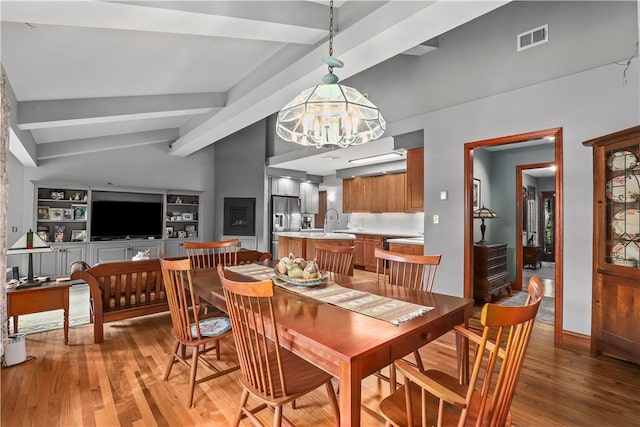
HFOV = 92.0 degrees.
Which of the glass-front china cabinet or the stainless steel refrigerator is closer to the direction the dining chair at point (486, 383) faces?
the stainless steel refrigerator

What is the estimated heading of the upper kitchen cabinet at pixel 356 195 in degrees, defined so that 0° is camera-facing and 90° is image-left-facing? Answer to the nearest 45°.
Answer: approximately 45°

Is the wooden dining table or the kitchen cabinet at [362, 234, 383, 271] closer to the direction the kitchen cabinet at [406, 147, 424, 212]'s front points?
the wooden dining table

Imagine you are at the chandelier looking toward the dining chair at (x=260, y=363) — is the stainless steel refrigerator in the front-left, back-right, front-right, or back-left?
back-right

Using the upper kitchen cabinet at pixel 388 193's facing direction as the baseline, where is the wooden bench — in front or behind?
in front

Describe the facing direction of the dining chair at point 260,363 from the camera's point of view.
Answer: facing away from the viewer and to the right of the viewer

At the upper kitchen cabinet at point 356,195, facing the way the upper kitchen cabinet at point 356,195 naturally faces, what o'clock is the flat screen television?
The flat screen television is roughly at 1 o'clock from the upper kitchen cabinet.

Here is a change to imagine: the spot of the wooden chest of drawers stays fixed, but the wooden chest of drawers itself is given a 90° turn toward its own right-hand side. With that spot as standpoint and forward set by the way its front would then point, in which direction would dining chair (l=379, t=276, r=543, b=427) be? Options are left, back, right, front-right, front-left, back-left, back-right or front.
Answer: front-left

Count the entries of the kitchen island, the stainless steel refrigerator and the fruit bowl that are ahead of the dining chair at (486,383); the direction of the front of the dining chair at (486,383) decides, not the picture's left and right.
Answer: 3

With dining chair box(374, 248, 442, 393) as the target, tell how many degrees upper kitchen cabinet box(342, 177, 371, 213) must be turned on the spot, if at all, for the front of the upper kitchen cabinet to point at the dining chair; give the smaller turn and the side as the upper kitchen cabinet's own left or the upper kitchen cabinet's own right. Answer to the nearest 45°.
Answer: approximately 45° to the upper kitchen cabinet's own left

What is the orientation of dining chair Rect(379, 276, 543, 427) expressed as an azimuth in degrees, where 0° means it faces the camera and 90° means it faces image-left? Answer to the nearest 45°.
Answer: approximately 135°

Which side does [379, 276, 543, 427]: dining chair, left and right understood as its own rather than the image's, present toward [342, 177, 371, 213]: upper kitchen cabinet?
front

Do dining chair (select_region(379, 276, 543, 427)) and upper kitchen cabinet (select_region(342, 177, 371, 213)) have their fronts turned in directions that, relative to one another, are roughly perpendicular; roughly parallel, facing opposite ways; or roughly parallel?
roughly perpendicular
